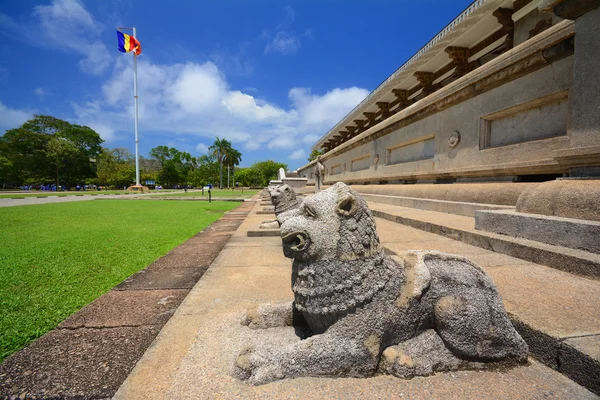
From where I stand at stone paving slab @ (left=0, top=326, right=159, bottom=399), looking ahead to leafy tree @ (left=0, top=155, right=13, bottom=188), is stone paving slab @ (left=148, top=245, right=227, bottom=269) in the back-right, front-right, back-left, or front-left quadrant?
front-right

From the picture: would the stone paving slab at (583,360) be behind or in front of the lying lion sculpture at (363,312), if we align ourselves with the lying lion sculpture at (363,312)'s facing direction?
behind

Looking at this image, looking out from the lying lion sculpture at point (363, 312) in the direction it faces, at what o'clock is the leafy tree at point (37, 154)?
The leafy tree is roughly at 1 o'clock from the lying lion sculpture.

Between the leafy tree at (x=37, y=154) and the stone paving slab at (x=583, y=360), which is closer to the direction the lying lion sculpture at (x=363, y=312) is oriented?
the leafy tree

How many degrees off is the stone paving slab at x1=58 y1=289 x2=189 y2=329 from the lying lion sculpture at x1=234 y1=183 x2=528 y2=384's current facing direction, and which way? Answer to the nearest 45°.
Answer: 0° — it already faces it

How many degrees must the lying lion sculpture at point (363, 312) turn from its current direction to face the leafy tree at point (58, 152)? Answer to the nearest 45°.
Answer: approximately 45° to its right

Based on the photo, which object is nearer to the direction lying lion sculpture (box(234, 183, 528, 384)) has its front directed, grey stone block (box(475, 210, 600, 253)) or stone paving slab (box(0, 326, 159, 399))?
the stone paving slab

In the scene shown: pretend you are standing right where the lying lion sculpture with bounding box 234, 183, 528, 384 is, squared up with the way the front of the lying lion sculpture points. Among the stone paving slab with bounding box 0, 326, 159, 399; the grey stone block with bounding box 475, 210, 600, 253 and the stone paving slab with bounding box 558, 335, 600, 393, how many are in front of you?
1

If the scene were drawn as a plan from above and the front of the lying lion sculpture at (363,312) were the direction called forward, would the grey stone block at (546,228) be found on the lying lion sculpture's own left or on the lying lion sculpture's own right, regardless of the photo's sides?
on the lying lion sculpture's own right

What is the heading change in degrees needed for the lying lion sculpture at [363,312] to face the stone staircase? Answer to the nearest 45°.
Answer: approximately 135° to its right

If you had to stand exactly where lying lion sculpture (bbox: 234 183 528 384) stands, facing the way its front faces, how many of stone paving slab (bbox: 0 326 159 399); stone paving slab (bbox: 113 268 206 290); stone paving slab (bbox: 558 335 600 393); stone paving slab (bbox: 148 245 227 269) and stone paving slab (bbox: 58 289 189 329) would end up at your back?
1

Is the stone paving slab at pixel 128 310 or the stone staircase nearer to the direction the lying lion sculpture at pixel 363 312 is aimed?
the stone paving slab

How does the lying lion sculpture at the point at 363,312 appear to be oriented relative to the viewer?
to the viewer's left

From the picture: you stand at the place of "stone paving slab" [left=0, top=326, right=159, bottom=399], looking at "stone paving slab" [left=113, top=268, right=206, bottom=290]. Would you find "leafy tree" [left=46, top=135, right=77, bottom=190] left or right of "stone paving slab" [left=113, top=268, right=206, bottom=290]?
left

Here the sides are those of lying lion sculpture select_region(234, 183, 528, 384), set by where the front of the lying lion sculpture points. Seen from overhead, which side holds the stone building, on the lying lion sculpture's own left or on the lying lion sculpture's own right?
on the lying lion sculpture's own right

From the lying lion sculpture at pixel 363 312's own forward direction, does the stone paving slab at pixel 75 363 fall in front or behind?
in front

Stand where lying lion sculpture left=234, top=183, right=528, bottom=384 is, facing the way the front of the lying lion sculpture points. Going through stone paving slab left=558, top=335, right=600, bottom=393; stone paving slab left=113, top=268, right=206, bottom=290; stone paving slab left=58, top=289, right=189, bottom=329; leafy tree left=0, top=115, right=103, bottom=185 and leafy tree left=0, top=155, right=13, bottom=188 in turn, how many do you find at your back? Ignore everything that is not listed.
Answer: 1

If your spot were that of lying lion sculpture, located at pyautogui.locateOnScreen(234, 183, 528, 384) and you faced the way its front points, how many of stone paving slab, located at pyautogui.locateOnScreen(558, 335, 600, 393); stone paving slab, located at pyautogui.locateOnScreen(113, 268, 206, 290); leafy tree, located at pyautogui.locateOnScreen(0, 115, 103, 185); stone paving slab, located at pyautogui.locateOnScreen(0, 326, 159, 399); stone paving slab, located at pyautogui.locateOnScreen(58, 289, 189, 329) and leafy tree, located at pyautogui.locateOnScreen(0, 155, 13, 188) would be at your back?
1

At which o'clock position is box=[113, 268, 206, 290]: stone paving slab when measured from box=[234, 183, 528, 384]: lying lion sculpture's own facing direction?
The stone paving slab is roughly at 1 o'clock from the lying lion sculpture.
